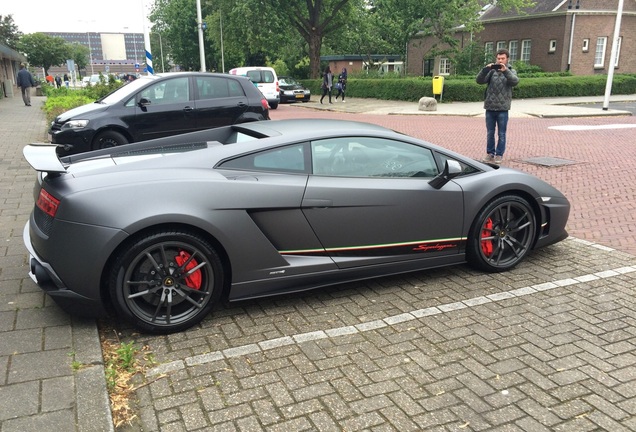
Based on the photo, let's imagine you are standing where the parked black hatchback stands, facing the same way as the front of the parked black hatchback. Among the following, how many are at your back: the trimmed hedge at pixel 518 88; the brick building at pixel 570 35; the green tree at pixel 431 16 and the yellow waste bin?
4

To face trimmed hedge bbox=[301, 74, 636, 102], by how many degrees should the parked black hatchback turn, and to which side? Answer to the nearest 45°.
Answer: approximately 180°

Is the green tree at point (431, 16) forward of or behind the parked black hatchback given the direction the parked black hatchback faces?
behind

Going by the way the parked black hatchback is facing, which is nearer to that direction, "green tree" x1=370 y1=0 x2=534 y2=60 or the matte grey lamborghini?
the matte grey lamborghini

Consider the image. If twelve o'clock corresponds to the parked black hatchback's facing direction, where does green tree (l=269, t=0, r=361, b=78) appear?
The green tree is roughly at 5 o'clock from the parked black hatchback.

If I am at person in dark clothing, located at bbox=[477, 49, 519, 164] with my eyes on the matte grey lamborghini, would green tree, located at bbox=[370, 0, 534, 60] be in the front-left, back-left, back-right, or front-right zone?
back-right

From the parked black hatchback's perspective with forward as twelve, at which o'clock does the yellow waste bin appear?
The yellow waste bin is roughly at 6 o'clock from the parked black hatchback.

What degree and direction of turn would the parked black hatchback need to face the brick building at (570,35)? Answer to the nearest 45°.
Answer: approximately 180°

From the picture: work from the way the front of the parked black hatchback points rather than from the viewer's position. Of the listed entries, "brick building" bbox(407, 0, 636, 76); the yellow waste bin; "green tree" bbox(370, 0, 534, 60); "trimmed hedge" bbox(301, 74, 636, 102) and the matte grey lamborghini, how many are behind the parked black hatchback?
4

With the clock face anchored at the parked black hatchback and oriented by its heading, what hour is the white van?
The white van is roughly at 5 o'clock from the parked black hatchback.

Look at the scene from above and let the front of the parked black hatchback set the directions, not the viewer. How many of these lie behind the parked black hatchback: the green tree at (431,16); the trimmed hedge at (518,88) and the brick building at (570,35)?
3

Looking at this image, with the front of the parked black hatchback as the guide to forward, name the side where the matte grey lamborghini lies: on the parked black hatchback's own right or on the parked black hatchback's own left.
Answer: on the parked black hatchback's own left

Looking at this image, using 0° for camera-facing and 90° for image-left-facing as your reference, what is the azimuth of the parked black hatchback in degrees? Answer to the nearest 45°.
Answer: approximately 45°
